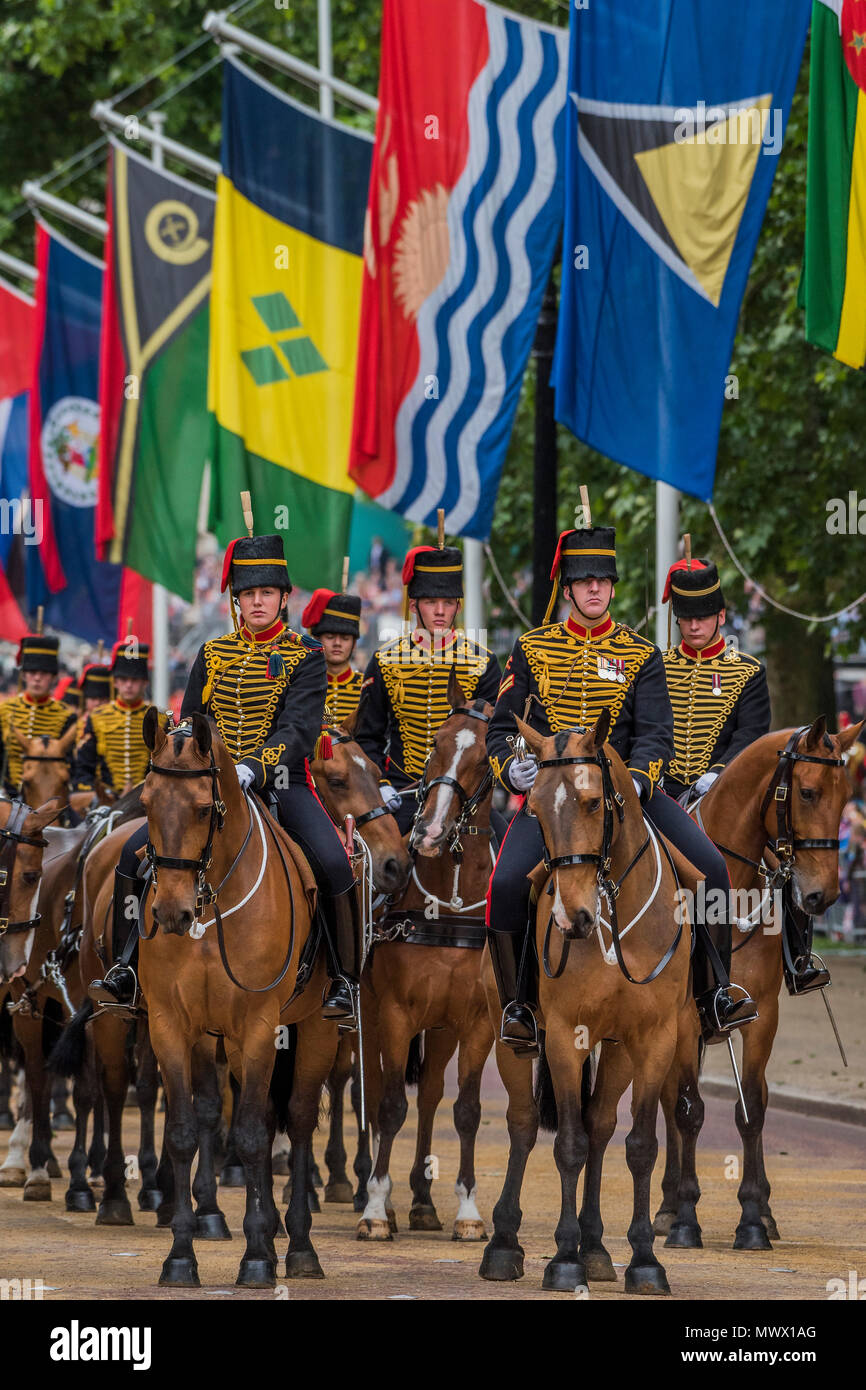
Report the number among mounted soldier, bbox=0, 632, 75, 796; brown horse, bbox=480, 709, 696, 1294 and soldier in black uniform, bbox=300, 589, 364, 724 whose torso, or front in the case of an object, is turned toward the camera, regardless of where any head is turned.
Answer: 3

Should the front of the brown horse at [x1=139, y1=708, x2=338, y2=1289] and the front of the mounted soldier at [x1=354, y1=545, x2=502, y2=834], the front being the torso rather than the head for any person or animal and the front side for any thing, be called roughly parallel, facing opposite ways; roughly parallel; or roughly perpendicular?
roughly parallel

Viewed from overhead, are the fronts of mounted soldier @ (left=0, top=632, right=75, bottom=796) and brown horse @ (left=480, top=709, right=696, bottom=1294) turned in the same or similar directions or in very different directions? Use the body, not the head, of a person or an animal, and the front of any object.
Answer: same or similar directions

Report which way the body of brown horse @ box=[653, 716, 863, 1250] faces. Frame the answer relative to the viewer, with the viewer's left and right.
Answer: facing the viewer and to the right of the viewer

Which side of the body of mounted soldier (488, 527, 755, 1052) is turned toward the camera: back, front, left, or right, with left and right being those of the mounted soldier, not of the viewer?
front

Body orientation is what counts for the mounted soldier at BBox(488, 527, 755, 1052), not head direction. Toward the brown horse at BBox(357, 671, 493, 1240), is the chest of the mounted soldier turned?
no

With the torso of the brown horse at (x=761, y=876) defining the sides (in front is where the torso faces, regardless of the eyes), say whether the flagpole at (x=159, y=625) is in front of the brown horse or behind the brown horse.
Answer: behind

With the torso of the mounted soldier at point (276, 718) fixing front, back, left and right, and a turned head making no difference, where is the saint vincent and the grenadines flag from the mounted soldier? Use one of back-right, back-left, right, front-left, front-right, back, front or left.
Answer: back

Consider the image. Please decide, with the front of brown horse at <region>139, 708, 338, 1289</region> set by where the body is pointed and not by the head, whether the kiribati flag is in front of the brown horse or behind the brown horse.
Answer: behind

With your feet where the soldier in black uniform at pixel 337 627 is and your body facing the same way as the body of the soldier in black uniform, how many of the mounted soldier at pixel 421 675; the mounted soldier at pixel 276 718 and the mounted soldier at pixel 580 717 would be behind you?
0

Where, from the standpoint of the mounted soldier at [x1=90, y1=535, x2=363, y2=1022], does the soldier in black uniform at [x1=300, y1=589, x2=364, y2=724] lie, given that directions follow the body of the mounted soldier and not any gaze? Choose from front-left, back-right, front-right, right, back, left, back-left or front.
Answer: back

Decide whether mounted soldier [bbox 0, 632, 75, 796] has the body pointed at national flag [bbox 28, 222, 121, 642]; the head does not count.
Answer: no

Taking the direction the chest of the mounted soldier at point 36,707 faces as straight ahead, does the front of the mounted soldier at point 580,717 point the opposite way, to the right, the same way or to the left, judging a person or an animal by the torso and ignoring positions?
the same way

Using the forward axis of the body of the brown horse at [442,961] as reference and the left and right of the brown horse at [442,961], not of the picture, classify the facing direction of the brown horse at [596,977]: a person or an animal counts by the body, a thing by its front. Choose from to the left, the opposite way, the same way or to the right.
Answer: the same way

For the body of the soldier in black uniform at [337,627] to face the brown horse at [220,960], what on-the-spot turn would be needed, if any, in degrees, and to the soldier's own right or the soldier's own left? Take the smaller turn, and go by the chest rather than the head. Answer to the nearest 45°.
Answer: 0° — they already face it

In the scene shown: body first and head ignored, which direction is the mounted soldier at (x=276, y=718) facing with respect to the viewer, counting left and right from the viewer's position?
facing the viewer
